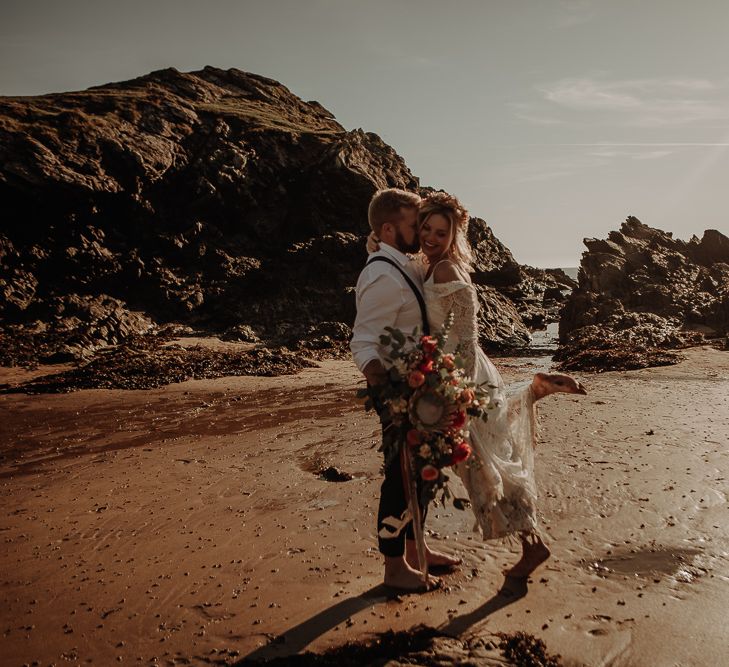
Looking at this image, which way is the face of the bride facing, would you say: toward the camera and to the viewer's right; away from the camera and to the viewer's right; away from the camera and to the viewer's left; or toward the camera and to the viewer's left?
toward the camera and to the viewer's left

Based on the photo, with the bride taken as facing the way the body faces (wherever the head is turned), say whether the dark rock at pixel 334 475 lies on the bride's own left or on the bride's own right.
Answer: on the bride's own right

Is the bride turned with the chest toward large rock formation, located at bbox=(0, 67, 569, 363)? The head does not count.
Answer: no

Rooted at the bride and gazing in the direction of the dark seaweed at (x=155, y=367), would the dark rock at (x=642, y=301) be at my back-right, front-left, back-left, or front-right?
front-right

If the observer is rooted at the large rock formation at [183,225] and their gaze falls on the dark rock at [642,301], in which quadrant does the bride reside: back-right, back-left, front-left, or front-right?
front-right

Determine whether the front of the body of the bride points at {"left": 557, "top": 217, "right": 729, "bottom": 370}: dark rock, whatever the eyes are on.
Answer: no

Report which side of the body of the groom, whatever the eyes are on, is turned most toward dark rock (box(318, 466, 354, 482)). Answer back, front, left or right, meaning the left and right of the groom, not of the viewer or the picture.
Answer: left

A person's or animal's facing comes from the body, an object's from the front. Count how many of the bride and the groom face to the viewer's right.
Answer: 1

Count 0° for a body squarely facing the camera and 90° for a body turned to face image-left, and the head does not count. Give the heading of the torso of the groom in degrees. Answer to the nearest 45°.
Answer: approximately 270°
